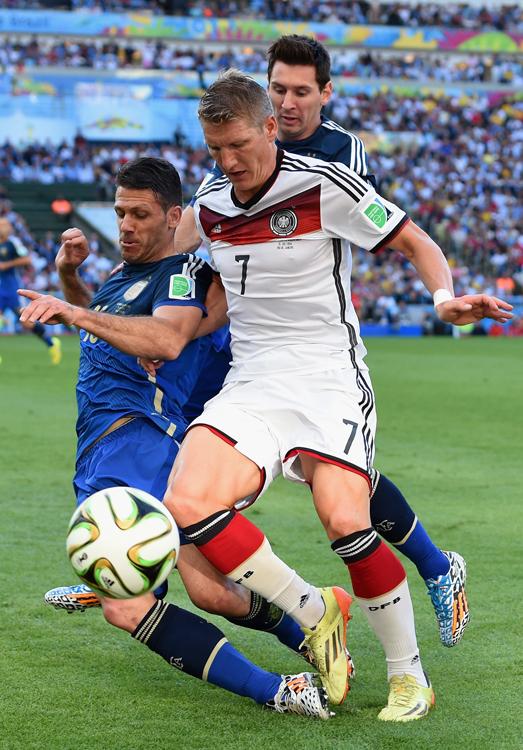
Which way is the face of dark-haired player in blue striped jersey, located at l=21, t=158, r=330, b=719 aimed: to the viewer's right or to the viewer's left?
to the viewer's left

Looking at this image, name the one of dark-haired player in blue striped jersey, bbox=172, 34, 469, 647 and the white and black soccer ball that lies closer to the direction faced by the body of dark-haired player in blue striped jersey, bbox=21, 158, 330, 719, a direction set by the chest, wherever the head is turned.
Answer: the white and black soccer ball

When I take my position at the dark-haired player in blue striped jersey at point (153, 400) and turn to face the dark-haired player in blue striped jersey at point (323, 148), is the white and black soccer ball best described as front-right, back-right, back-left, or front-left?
back-right

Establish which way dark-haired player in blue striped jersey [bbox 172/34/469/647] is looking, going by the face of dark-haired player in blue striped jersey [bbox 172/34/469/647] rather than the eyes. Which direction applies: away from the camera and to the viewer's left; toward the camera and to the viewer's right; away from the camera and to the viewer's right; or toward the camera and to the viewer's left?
toward the camera and to the viewer's left

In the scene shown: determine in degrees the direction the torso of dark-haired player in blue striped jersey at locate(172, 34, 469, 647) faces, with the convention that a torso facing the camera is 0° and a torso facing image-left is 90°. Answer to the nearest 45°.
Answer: approximately 45°
